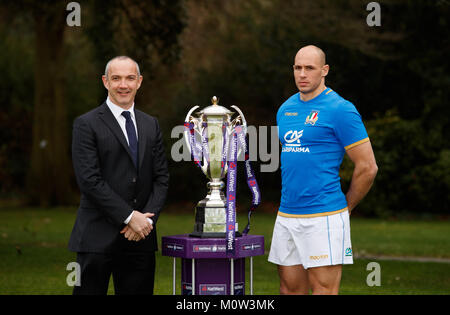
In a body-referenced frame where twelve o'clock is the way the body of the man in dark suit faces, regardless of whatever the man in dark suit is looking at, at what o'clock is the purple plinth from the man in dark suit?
The purple plinth is roughly at 10 o'clock from the man in dark suit.

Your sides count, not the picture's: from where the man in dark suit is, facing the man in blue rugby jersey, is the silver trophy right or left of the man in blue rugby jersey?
left

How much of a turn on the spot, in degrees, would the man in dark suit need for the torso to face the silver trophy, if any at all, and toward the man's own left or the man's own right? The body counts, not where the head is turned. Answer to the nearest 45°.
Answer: approximately 90° to the man's own left

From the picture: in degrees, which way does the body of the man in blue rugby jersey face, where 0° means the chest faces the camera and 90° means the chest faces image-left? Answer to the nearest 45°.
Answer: approximately 45°

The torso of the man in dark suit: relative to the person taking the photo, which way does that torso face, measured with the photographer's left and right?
facing the viewer and to the right of the viewer

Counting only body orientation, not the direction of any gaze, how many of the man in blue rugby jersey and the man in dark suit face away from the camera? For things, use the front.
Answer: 0

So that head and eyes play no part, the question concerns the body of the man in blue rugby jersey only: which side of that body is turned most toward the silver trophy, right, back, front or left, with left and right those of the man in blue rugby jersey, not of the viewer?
right

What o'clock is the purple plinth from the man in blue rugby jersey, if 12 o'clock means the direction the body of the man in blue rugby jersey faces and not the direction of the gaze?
The purple plinth is roughly at 2 o'clock from the man in blue rugby jersey.
